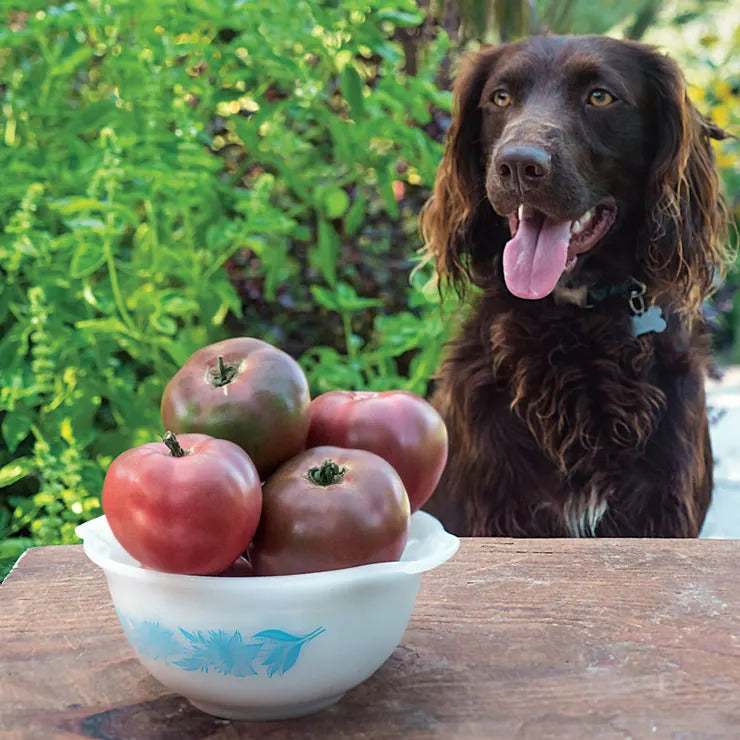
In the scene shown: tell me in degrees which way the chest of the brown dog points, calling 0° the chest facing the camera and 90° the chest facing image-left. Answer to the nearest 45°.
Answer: approximately 0°

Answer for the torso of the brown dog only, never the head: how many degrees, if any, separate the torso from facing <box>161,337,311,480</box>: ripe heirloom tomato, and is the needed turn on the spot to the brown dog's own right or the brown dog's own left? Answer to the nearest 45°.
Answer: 0° — it already faces it

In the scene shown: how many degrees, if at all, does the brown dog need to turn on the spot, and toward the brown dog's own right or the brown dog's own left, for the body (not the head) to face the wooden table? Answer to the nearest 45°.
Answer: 0° — it already faces it
